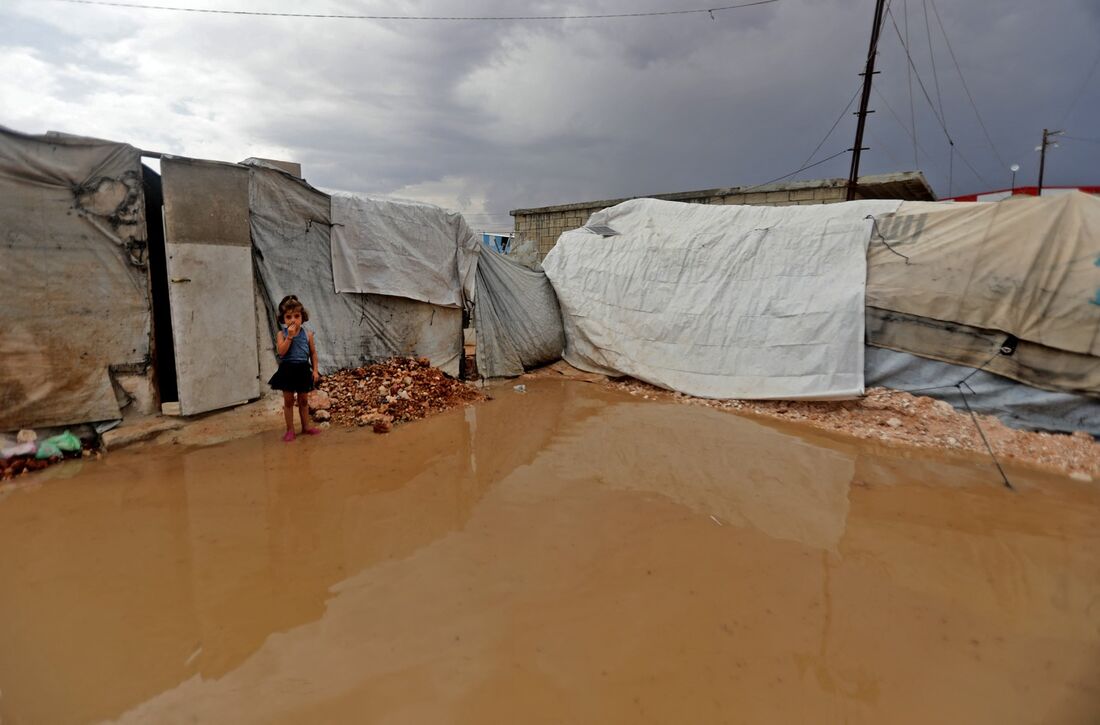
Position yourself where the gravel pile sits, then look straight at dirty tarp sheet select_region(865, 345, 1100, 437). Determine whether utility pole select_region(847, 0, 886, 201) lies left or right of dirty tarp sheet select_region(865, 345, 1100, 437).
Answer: left

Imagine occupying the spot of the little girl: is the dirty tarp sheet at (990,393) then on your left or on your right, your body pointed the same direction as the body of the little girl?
on your left

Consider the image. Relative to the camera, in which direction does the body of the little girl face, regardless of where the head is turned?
toward the camera

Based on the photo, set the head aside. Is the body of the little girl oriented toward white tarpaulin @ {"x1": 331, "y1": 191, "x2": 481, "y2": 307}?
no

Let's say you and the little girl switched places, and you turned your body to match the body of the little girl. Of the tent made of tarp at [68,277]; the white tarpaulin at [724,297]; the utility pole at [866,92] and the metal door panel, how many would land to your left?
2

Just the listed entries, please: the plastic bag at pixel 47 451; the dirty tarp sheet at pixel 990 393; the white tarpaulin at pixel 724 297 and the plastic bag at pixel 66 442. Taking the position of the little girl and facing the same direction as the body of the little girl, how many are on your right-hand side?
2

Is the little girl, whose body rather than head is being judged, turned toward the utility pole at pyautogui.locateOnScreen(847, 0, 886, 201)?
no

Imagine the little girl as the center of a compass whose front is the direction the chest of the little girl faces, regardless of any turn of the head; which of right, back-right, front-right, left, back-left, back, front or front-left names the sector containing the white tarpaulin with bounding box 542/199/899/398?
left

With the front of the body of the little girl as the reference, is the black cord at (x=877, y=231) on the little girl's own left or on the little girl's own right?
on the little girl's own left

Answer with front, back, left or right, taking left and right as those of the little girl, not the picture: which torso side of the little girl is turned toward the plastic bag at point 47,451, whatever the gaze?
right

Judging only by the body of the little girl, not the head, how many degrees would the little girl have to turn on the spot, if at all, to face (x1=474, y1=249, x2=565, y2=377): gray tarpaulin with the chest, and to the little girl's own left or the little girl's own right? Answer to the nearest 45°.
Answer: approximately 135° to the little girl's own left

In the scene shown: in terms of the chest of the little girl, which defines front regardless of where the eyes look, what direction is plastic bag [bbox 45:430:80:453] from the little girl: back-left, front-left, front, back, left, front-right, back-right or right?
right

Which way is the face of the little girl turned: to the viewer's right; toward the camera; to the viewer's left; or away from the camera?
toward the camera

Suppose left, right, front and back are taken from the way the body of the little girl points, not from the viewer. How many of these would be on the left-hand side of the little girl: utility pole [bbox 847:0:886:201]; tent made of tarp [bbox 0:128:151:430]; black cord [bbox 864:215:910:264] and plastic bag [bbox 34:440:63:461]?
2

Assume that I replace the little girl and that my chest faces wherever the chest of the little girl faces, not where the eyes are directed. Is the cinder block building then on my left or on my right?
on my left

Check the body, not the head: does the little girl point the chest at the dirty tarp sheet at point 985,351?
no

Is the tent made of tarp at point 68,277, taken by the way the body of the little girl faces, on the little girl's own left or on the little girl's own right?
on the little girl's own right
